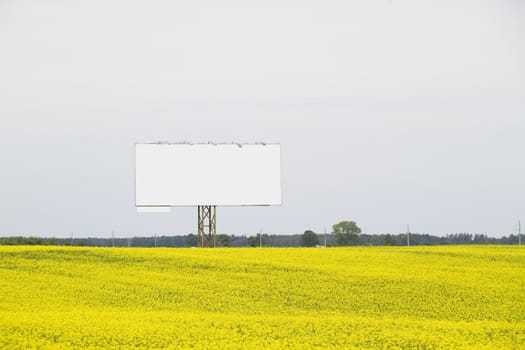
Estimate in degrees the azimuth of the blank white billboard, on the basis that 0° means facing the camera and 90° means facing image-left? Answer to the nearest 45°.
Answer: approximately 0°
